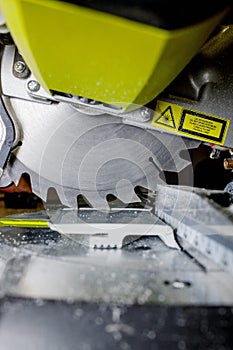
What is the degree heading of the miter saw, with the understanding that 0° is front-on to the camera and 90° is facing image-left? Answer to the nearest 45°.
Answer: approximately 90°
